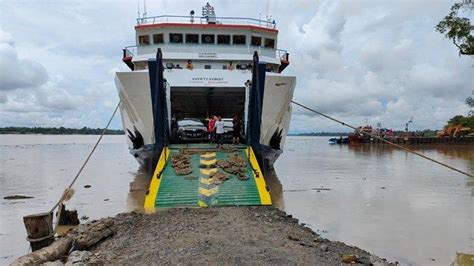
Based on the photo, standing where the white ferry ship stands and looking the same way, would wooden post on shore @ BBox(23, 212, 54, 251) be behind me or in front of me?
in front

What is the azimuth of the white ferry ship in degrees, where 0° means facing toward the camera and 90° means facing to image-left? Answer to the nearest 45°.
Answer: approximately 0°
